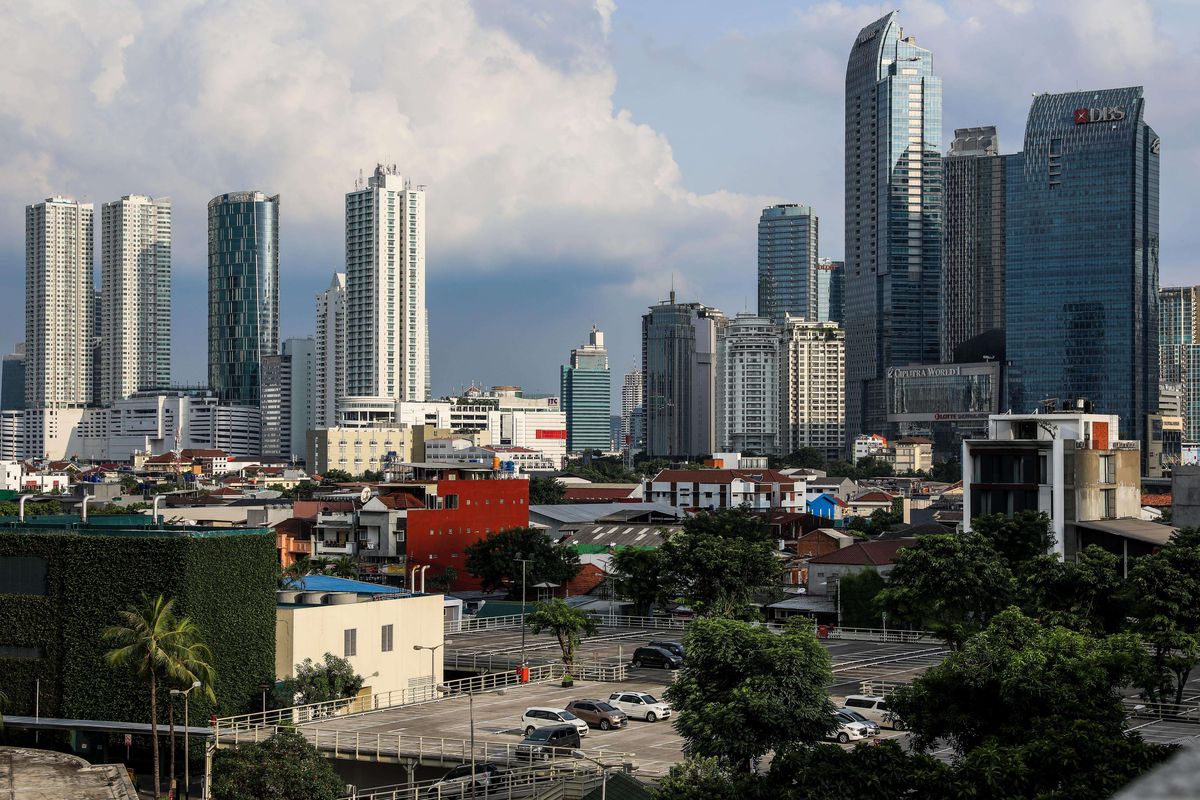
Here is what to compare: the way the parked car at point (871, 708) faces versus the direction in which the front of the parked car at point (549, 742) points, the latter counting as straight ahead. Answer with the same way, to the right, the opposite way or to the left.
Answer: to the left

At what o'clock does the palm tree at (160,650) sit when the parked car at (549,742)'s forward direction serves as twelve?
The palm tree is roughly at 2 o'clock from the parked car.

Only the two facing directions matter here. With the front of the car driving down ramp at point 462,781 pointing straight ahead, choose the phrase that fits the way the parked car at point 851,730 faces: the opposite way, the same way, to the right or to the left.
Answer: to the left

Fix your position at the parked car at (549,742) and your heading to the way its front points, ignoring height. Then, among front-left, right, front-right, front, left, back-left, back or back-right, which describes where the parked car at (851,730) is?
back-left

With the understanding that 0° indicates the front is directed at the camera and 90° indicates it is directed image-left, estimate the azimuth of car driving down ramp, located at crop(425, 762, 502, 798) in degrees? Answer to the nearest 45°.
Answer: approximately 45°
